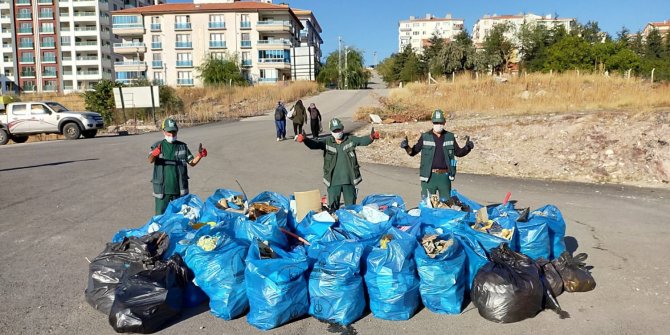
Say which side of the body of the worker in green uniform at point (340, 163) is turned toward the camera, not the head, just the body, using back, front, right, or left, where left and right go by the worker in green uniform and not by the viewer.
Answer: front

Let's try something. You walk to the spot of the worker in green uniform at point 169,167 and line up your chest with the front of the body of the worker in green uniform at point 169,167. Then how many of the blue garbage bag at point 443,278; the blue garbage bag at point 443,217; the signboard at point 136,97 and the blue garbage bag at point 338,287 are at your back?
1

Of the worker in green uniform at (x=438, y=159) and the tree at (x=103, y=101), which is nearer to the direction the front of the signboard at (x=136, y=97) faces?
the worker in green uniform

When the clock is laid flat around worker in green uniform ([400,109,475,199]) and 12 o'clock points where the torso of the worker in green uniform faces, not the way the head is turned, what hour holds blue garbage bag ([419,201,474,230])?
The blue garbage bag is roughly at 12 o'clock from the worker in green uniform.

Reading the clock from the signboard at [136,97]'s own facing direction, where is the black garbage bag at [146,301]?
The black garbage bag is roughly at 12 o'clock from the signboard.

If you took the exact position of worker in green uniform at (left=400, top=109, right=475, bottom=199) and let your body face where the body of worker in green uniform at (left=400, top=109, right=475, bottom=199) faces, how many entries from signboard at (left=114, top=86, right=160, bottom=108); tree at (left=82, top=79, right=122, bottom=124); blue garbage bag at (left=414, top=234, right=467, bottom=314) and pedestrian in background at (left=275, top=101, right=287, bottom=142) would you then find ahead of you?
1

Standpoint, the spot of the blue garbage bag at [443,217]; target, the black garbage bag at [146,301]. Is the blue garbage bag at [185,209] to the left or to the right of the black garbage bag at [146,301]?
right

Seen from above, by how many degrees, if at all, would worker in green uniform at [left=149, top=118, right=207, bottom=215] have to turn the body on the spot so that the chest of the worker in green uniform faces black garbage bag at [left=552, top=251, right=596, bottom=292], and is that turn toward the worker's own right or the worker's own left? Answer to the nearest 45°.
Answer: approximately 45° to the worker's own left

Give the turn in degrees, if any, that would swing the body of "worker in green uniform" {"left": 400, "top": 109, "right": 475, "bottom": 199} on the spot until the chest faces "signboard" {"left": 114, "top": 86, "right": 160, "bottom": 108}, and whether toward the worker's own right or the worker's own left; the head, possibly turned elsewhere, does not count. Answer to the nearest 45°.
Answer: approximately 135° to the worker's own right

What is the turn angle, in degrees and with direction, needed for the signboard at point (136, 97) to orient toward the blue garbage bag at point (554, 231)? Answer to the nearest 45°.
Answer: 0° — it already faces it

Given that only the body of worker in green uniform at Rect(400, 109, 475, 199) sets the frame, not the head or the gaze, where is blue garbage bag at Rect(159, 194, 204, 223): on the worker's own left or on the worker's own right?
on the worker's own right

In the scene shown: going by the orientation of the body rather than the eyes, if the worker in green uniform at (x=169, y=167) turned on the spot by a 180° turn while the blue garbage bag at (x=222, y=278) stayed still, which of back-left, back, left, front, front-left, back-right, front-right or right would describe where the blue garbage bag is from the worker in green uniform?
back

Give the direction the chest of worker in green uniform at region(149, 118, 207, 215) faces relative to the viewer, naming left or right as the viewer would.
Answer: facing the viewer
